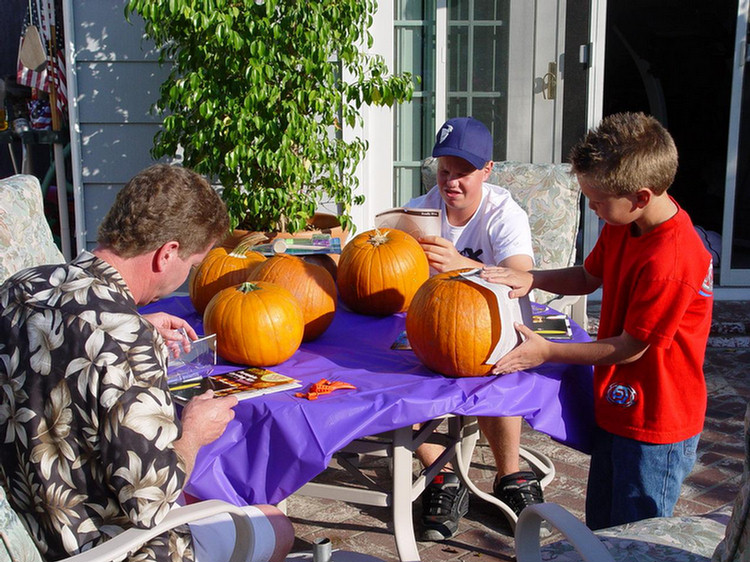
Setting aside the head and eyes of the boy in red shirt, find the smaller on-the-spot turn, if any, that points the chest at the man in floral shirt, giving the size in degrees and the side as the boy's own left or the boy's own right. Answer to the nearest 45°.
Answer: approximately 45° to the boy's own left

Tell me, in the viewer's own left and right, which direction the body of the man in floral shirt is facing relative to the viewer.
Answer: facing away from the viewer and to the right of the viewer

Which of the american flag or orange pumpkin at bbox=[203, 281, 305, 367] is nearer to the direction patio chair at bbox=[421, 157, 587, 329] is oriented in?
the orange pumpkin

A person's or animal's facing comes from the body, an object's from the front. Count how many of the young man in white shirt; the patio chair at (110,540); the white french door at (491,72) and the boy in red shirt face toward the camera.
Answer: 2

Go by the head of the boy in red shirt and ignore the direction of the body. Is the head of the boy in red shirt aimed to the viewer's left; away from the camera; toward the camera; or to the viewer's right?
to the viewer's left

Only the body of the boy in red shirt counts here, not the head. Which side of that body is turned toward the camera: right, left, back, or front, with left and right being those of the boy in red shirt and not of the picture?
left
